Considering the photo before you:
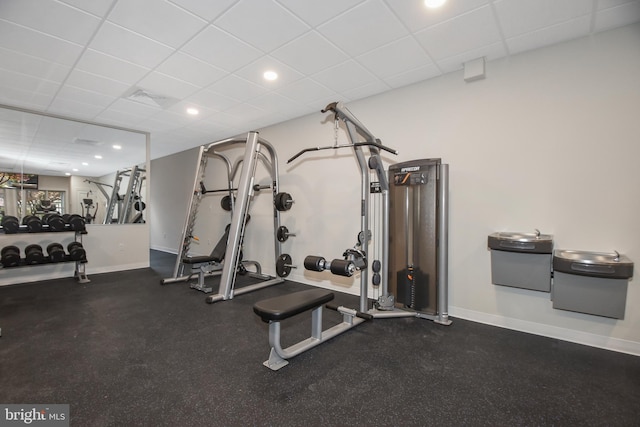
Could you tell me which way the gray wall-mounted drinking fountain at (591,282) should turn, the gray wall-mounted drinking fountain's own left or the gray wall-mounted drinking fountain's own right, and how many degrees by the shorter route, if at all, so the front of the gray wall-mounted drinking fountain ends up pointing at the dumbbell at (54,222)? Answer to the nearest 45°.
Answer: approximately 45° to the gray wall-mounted drinking fountain's own right

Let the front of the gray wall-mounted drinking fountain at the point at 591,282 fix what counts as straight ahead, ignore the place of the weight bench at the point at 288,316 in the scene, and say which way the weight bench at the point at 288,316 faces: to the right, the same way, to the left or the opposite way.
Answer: the opposite way

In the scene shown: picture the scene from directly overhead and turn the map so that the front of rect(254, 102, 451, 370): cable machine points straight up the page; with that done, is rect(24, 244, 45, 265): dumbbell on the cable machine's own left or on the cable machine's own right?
on the cable machine's own right

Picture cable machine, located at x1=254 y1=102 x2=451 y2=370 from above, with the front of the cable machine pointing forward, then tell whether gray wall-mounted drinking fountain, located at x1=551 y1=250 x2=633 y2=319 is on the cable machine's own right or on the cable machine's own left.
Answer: on the cable machine's own left

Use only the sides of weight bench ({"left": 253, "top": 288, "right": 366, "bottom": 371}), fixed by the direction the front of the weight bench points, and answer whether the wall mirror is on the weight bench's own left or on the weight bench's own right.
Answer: on the weight bench's own left

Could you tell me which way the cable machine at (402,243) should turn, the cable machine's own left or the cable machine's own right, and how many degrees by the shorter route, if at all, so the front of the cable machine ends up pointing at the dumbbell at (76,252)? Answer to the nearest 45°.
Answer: approximately 45° to the cable machine's own right

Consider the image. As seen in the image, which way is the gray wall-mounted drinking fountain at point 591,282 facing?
toward the camera

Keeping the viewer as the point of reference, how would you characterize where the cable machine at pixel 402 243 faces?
facing the viewer and to the left of the viewer

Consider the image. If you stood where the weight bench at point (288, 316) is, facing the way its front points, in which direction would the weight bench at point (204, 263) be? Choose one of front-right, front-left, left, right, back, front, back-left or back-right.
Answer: left

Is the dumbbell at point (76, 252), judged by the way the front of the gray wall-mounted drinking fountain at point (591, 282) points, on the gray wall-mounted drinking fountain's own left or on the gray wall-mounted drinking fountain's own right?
on the gray wall-mounted drinking fountain's own right

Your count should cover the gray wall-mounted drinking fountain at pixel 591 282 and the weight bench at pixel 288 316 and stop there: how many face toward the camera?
1

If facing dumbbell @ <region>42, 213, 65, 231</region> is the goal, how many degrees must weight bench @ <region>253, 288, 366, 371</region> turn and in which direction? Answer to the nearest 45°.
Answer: approximately 90° to its left

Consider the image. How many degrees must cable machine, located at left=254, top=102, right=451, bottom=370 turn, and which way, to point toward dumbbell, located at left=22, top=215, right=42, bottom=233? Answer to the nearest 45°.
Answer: approximately 45° to its right

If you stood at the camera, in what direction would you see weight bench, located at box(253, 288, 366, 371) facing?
facing away from the viewer and to the right of the viewer
